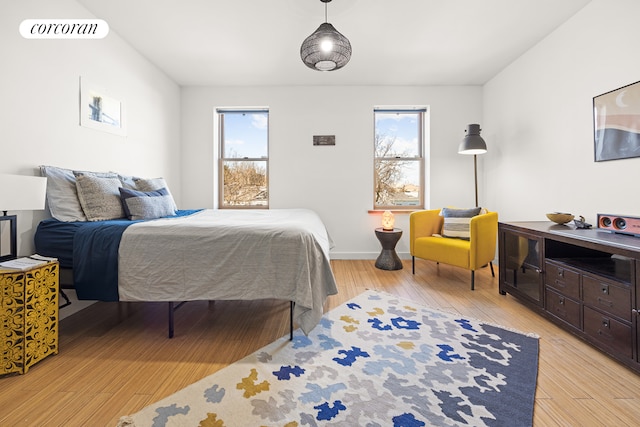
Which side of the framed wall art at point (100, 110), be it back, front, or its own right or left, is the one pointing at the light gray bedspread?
front

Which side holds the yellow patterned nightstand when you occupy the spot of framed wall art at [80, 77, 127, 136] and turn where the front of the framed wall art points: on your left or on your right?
on your right

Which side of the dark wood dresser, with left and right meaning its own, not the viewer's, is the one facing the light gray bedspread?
front

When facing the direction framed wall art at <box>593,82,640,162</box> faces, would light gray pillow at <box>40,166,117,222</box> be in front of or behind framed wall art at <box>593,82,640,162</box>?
in front

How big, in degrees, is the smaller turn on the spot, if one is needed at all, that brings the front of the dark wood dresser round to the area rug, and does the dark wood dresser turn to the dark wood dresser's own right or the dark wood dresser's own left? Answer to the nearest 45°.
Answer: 0° — it already faces it

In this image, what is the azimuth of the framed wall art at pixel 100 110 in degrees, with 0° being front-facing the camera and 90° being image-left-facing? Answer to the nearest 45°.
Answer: approximately 315°

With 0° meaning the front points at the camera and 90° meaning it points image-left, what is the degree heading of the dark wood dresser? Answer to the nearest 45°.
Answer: approximately 45°

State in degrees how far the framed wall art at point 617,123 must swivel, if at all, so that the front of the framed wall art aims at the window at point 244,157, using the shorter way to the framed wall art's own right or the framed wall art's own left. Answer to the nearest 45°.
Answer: approximately 45° to the framed wall art's own right

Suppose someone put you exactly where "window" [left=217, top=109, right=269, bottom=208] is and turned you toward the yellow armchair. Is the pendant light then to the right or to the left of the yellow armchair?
right
